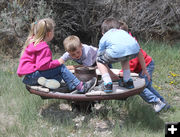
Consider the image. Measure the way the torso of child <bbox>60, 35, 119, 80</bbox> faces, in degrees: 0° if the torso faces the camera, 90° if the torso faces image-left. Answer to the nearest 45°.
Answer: approximately 45°

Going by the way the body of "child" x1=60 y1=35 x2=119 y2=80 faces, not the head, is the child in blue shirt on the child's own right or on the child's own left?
on the child's own left

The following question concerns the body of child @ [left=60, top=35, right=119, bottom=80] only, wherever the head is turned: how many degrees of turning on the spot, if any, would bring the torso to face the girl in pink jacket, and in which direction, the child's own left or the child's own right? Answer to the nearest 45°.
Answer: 0° — they already face them

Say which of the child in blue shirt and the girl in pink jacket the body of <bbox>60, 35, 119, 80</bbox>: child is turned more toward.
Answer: the girl in pink jacket

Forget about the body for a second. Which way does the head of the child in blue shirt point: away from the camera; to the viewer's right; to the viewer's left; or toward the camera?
away from the camera

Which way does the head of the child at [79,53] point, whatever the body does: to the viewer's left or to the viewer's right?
to the viewer's left
